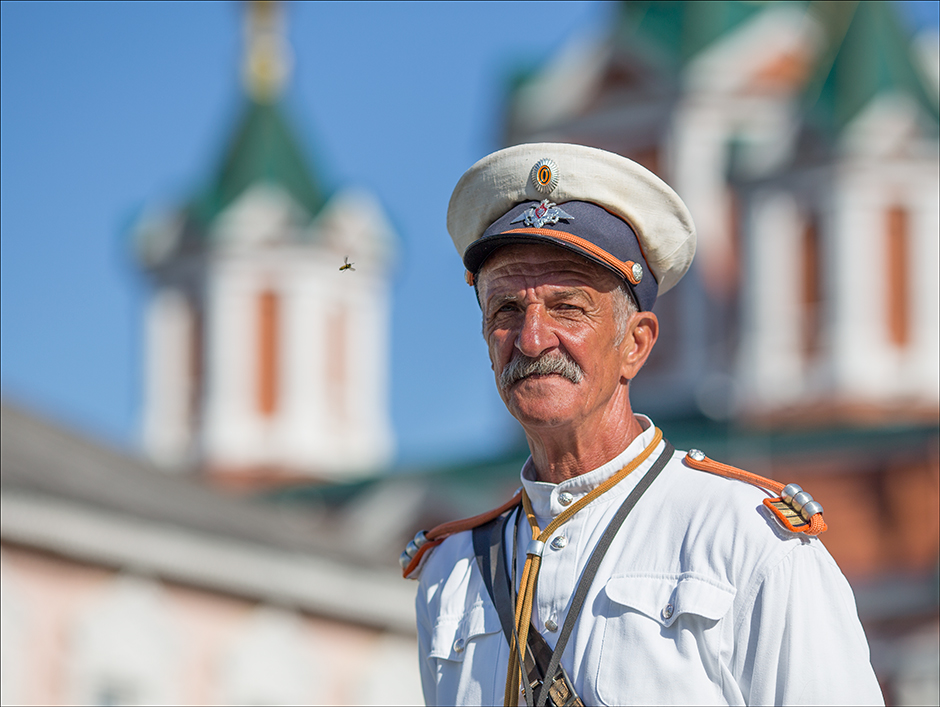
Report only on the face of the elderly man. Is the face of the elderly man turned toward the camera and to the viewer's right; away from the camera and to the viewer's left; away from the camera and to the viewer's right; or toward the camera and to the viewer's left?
toward the camera and to the viewer's left

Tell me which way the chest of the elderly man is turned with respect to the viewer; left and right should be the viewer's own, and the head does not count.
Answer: facing the viewer and to the left of the viewer

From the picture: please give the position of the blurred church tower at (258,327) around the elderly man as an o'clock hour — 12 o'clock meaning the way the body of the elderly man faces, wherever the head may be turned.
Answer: The blurred church tower is roughly at 4 o'clock from the elderly man.
